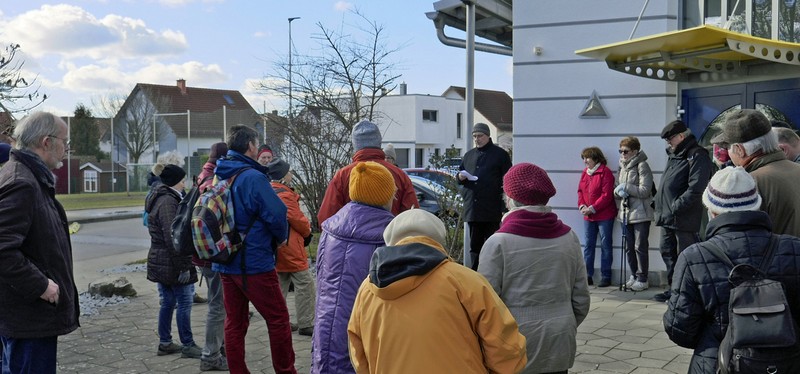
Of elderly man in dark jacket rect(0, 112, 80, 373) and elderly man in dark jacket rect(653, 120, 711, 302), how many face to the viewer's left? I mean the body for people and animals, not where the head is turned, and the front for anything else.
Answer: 1

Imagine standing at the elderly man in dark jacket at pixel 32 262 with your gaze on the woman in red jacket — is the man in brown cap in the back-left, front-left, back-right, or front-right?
front-right

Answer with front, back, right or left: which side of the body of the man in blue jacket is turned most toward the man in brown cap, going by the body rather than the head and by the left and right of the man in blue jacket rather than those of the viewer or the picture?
right

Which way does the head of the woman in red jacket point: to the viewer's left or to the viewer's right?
to the viewer's left

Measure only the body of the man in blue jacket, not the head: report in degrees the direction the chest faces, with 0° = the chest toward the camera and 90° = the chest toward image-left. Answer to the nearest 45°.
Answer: approximately 225°

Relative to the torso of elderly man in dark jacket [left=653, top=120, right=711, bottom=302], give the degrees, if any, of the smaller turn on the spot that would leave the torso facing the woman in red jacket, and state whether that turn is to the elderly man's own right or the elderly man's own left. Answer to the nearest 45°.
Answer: approximately 45° to the elderly man's own right

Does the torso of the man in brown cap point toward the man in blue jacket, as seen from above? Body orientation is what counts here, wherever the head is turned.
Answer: no

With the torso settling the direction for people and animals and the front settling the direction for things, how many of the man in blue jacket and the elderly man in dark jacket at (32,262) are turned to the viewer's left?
0

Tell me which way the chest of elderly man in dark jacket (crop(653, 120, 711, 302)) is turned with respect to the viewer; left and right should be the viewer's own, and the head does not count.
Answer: facing to the left of the viewer

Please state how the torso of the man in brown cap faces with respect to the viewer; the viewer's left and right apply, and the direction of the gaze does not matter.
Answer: facing away from the viewer and to the left of the viewer

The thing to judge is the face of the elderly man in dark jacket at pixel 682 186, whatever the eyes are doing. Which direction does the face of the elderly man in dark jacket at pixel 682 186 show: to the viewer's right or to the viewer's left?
to the viewer's left

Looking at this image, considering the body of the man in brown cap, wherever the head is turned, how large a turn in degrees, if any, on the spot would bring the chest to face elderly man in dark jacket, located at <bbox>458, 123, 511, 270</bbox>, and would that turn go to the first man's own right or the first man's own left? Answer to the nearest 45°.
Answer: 0° — they already face them

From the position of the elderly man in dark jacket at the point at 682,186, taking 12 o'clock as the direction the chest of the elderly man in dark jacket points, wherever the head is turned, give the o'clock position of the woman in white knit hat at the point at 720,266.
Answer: The woman in white knit hat is roughly at 9 o'clock from the elderly man in dark jacket.

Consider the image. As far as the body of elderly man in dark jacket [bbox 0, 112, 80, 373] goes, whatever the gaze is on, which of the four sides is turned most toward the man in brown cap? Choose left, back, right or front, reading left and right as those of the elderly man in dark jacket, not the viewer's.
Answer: front

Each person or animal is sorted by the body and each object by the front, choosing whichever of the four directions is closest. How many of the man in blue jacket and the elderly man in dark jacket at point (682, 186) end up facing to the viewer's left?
1

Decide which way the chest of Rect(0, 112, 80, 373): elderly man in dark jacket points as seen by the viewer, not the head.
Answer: to the viewer's right

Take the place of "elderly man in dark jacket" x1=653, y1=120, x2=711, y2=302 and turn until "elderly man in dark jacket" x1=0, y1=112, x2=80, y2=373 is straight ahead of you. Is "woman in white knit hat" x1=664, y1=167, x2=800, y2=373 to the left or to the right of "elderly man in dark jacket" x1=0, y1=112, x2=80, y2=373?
left

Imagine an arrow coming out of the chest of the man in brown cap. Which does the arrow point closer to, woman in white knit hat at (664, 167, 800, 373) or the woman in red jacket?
the woman in red jacket
